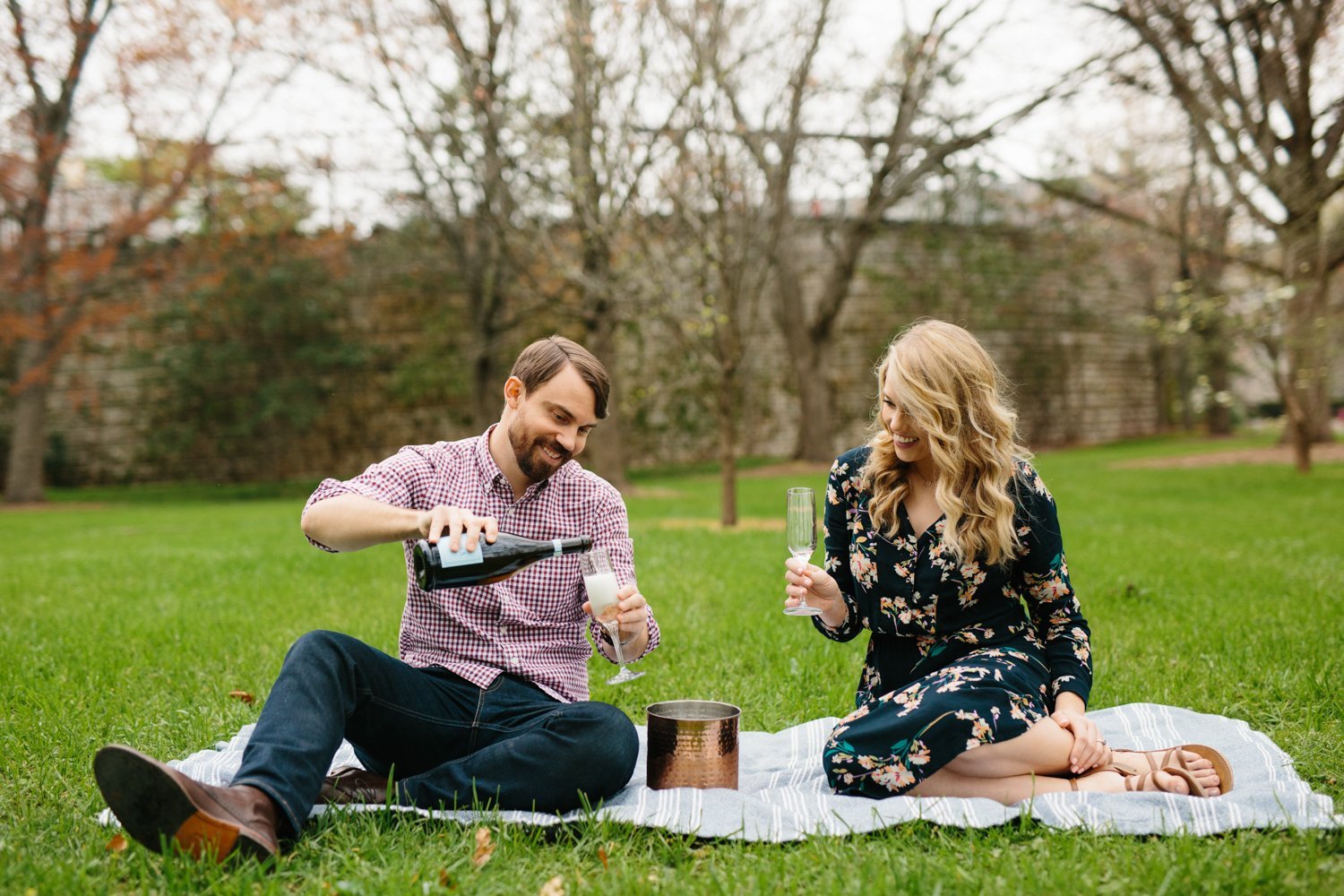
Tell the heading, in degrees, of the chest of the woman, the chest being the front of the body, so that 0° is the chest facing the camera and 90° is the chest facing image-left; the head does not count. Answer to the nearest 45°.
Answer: approximately 45°

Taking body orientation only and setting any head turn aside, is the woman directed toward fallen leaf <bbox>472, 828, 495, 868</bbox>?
yes

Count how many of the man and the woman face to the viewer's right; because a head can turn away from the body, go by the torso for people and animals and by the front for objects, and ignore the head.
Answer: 0

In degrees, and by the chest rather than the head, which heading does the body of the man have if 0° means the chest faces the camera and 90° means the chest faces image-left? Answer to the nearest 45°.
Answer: approximately 0°
